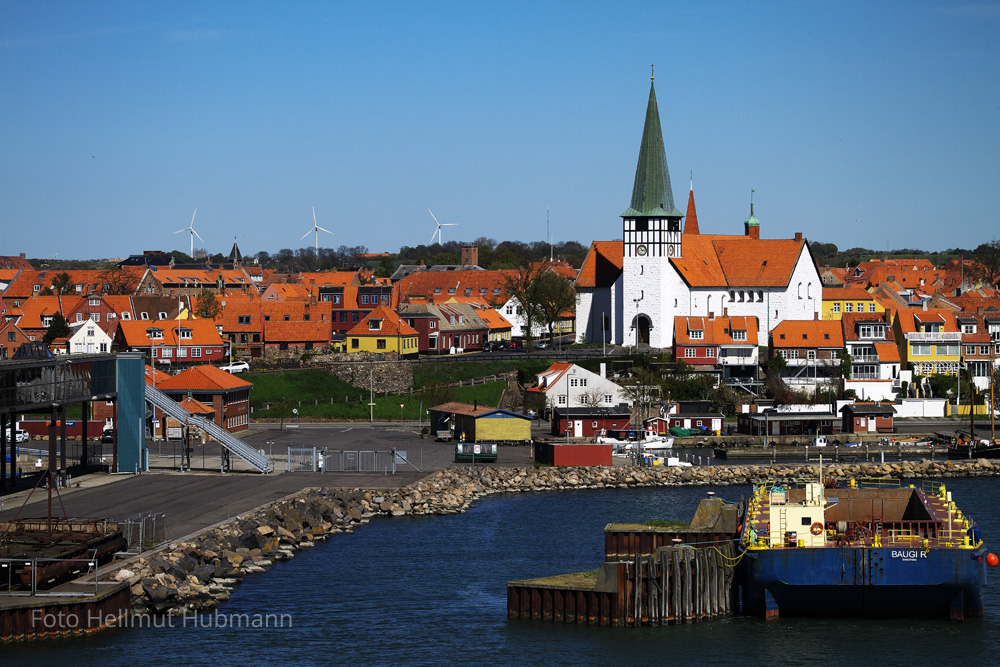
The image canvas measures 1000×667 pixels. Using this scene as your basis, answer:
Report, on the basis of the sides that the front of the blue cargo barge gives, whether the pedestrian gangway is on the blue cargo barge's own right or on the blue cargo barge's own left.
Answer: on the blue cargo barge's own left
